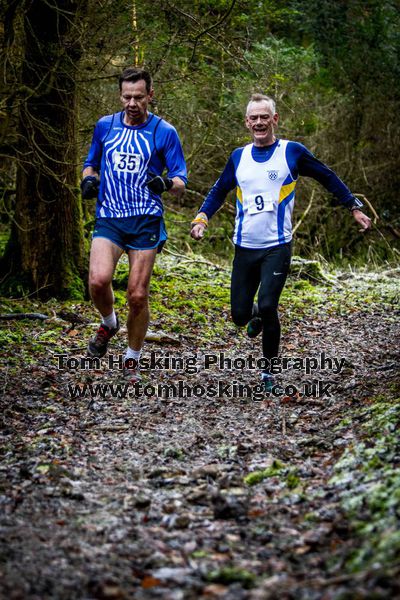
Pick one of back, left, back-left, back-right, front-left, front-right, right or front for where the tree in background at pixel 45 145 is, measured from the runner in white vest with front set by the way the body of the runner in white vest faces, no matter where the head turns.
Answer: back-right

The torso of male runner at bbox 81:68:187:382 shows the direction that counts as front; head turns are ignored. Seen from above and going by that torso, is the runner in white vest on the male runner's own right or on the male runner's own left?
on the male runner's own left

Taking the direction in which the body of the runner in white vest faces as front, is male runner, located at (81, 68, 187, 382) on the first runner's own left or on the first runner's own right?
on the first runner's own right

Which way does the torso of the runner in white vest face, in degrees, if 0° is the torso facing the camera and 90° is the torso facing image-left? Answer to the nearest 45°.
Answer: approximately 0°

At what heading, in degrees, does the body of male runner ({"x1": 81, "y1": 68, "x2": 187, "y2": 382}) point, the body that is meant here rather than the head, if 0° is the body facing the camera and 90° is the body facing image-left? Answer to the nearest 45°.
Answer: approximately 0°

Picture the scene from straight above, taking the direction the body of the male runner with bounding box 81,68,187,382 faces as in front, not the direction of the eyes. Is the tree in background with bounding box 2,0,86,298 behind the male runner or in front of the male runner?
behind

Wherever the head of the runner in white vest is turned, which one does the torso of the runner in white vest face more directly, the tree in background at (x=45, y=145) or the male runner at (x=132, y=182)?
the male runner
